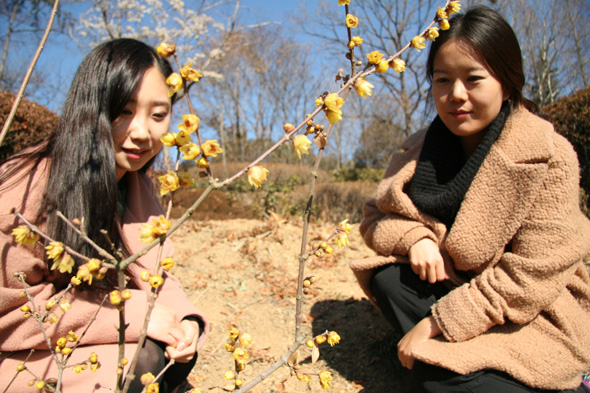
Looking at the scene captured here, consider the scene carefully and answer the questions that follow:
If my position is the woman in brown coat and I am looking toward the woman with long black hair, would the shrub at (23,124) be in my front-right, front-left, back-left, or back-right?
front-right

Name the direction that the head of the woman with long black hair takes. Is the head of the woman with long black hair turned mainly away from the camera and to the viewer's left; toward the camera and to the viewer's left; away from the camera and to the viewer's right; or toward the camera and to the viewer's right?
toward the camera and to the viewer's right

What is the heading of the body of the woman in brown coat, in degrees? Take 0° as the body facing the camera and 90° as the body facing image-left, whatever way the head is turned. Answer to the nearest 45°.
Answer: approximately 45°

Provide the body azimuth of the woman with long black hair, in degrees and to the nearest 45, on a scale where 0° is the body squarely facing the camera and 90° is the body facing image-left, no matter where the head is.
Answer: approximately 315°

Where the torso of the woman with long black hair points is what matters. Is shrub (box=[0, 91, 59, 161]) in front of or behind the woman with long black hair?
behind

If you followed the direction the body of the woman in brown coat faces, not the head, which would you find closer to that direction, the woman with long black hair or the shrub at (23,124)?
the woman with long black hair

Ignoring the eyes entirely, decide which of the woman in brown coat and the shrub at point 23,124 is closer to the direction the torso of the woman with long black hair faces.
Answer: the woman in brown coat

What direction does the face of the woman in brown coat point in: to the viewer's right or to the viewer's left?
to the viewer's left

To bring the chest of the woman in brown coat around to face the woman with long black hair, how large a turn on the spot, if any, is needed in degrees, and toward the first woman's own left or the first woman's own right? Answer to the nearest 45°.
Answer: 0° — they already face them

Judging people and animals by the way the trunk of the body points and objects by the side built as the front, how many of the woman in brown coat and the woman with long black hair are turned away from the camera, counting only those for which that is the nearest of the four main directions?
0
